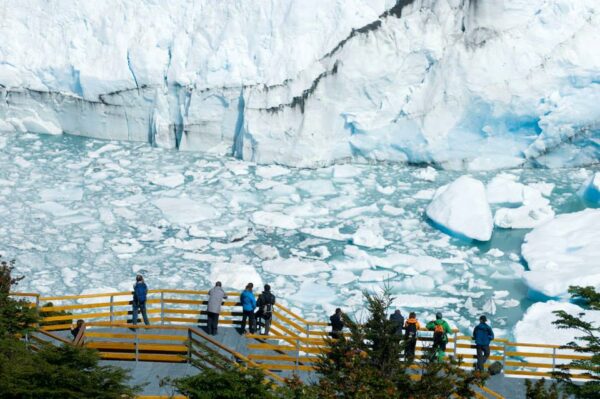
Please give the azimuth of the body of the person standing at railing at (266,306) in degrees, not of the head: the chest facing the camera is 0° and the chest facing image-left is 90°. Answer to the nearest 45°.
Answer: approximately 180°

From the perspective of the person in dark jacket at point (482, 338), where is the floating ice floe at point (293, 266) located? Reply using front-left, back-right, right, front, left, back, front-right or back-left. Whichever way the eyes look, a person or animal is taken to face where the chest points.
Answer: front-left

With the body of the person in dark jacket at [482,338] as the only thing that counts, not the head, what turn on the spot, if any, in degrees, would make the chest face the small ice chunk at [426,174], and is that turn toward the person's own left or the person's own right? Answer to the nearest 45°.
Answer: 0° — they already face it

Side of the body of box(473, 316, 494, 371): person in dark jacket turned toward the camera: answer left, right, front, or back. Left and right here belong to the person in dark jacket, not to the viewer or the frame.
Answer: back

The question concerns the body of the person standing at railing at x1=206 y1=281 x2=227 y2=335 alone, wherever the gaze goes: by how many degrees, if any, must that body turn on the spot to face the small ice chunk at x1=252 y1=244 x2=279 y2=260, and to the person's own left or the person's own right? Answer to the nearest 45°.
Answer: approximately 45° to the person's own left

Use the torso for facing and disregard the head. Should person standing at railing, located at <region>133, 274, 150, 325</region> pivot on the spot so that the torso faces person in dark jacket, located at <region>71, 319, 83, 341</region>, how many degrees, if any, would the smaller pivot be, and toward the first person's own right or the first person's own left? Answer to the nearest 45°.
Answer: approximately 135° to the first person's own left

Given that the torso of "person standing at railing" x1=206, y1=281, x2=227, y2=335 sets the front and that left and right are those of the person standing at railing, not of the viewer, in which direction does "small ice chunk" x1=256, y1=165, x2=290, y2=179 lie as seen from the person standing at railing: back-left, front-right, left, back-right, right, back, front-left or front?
front-left

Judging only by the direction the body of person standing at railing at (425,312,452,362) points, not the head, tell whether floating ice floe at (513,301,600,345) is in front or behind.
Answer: in front

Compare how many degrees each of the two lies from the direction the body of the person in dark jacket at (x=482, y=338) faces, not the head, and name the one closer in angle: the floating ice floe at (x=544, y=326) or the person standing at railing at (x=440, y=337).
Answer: the floating ice floe

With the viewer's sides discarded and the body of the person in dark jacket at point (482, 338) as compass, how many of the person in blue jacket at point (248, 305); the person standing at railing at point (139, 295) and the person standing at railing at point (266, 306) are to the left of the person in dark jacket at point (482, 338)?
3

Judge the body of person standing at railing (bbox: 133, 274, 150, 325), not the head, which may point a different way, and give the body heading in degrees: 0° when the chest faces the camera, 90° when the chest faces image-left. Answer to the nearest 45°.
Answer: approximately 180°

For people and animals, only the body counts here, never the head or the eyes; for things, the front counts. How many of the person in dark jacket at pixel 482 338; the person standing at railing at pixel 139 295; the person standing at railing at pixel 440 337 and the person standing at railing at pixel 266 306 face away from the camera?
4

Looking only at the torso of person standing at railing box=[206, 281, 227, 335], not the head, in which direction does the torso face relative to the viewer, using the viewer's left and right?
facing away from the viewer and to the right of the viewer

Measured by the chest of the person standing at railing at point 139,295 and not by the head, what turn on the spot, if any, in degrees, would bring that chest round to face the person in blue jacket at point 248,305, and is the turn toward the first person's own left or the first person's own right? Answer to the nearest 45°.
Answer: approximately 135° to the first person's own right

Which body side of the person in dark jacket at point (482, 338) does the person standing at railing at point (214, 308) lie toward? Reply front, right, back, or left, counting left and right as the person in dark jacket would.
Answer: left

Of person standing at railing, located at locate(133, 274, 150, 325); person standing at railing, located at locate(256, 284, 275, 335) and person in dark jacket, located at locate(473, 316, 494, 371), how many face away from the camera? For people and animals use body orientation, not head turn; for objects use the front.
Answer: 3

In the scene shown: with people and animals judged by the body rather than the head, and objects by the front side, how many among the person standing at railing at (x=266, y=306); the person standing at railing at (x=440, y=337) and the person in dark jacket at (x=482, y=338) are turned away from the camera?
3

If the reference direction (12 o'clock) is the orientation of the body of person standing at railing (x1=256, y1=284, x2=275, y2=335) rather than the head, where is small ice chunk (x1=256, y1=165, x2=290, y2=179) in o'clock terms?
The small ice chunk is roughly at 12 o'clock from the person standing at railing.

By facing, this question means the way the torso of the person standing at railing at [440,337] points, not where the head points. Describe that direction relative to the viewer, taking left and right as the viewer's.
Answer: facing away from the viewer

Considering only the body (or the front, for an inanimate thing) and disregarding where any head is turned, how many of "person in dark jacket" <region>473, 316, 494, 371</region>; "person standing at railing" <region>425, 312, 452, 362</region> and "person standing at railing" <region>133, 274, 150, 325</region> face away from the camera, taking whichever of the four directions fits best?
3
